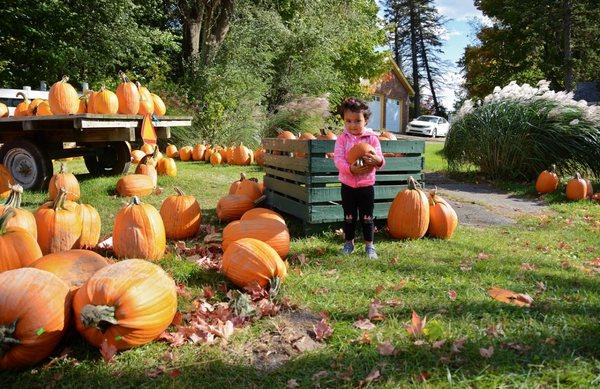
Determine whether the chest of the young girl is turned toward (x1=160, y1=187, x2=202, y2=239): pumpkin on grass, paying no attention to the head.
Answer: no

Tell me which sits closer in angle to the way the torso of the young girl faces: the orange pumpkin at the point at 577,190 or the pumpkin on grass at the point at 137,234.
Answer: the pumpkin on grass

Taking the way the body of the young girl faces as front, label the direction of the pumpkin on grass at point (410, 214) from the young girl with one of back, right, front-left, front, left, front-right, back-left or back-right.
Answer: back-left

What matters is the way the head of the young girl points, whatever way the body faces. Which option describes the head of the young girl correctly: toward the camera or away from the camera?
toward the camera

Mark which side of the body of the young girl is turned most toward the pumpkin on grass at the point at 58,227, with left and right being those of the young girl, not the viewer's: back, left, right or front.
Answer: right

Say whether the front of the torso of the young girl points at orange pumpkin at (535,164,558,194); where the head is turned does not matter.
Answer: no

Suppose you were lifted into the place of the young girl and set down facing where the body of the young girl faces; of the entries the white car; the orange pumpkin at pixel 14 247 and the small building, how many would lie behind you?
2

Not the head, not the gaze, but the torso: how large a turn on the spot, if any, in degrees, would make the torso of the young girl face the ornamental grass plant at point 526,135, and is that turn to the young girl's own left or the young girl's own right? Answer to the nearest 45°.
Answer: approximately 135° to the young girl's own left

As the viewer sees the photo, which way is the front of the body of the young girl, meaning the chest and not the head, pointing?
toward the camera

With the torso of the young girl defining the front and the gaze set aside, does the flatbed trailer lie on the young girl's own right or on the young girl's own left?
on the young girl's own right

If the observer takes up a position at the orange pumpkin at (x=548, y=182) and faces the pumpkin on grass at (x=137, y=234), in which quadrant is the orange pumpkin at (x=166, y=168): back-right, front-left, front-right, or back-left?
front-right

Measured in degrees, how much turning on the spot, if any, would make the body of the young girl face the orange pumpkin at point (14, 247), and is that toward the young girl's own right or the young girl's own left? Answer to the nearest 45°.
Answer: approximately 45° to the young girl's own right

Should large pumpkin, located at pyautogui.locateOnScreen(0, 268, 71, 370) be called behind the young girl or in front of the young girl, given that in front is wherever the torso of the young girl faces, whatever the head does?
in front

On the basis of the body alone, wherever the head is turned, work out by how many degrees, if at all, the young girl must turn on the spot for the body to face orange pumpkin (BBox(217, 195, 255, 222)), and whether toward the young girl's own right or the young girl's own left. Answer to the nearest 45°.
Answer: approximately 135° to the young girl's own right

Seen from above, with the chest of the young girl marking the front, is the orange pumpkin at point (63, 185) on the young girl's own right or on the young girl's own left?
on the young girl's own right

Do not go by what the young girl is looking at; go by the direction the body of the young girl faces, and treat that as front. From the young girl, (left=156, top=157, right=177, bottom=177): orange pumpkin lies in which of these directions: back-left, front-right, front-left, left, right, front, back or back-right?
back-right

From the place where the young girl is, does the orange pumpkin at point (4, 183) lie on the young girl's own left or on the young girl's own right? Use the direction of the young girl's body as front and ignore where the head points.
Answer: on the young girl's own right

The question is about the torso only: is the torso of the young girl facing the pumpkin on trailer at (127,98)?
no

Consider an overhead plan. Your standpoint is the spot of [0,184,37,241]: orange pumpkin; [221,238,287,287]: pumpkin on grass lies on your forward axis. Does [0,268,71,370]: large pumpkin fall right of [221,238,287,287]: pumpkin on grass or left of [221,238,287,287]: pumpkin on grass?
right

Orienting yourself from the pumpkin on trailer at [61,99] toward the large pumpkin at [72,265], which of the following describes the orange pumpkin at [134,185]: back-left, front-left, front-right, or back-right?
front-left

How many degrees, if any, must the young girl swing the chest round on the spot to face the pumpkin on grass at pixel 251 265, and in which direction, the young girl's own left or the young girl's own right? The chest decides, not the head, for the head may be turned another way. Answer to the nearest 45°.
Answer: approximately 45° to the young girl's own right

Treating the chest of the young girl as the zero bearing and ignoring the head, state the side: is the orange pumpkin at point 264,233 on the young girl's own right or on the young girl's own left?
on the young girl's own right

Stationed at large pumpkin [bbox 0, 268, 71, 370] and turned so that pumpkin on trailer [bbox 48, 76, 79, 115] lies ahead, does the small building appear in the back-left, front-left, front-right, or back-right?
front-right
